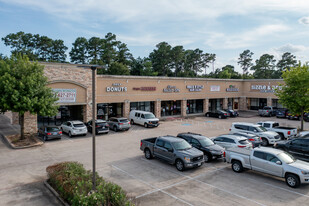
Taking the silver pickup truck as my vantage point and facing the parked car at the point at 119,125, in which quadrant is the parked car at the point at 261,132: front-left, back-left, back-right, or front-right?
front-right

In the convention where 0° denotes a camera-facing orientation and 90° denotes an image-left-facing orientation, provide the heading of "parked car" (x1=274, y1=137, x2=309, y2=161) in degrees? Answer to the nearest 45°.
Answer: approximately 135°

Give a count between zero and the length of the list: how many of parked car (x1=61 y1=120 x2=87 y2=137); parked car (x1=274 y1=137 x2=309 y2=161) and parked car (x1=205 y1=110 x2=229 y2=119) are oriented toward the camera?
0

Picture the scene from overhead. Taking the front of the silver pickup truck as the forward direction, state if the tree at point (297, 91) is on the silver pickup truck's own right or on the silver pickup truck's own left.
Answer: on the silver pickup truck's own left

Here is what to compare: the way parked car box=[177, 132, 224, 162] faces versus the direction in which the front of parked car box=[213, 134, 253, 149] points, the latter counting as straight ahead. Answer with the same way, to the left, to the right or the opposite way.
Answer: the opposite way

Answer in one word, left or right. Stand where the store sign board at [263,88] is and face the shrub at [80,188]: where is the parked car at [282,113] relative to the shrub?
left

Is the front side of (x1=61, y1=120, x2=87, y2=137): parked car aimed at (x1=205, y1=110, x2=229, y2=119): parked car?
no

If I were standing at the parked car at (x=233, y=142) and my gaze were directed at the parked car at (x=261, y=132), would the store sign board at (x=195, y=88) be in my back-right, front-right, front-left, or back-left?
front-left

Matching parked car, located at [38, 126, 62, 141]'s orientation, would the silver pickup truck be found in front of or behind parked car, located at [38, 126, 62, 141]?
behind

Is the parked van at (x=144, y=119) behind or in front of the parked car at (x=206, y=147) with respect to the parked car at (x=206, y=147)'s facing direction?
behind

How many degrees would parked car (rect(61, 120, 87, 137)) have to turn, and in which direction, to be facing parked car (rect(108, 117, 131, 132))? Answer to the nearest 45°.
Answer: approximately 135° to its right

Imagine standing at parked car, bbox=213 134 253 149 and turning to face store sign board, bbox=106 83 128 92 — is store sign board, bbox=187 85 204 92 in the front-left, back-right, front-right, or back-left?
front-right

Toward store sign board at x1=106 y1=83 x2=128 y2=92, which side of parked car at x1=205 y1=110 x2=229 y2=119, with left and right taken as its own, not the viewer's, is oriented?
left
